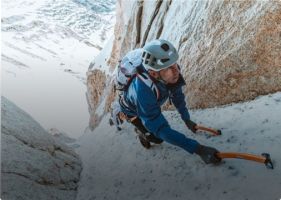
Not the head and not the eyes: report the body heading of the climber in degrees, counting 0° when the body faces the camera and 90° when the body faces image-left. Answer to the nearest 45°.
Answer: approximately 315°

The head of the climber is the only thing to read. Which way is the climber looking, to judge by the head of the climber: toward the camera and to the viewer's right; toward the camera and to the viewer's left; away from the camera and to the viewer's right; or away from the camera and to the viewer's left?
toward the camera and to the viewer's right
